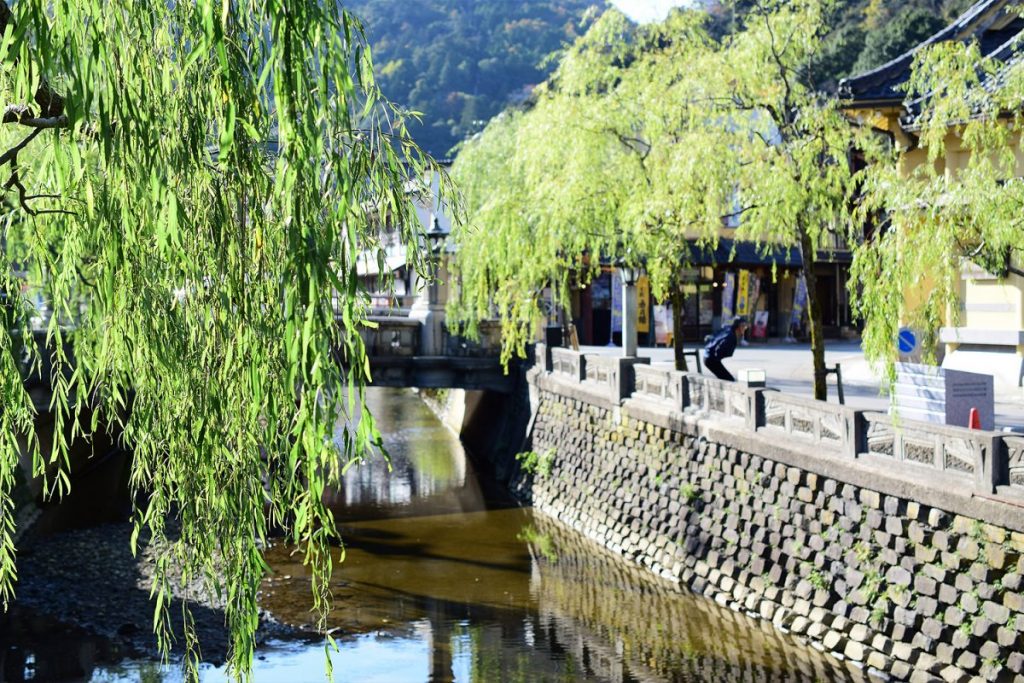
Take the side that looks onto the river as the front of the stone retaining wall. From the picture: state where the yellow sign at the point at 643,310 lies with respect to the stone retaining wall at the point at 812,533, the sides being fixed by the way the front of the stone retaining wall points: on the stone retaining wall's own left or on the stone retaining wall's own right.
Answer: on the stone retaining wall's own right

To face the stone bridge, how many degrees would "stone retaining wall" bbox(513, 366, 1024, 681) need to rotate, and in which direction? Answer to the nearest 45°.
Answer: approximately 90° to its right
